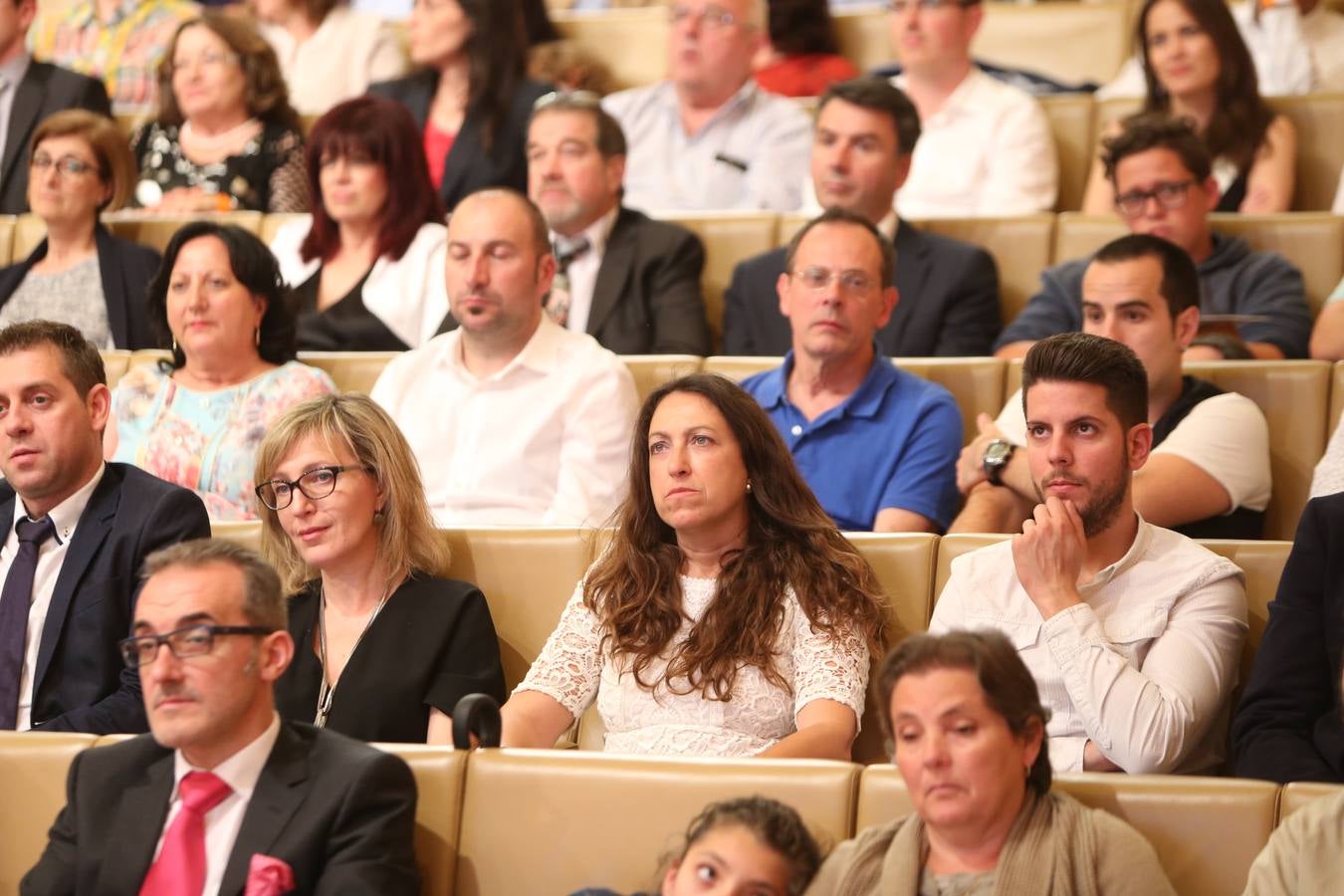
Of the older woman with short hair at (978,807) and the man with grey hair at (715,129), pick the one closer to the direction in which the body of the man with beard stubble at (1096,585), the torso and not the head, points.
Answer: the older woman with short hair

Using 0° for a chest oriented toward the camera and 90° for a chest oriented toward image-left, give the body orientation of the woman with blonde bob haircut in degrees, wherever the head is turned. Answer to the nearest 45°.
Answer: approximately 45°

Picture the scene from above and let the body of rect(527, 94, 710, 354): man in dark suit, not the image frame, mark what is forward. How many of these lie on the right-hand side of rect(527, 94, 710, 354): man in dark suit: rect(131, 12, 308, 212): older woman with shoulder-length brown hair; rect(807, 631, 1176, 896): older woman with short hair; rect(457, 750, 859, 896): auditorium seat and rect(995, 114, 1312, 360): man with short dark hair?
1

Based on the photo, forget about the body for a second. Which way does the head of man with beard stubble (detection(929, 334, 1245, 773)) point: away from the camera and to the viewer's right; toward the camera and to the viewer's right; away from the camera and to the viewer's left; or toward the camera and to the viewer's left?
toward the camera and to the viewer's left

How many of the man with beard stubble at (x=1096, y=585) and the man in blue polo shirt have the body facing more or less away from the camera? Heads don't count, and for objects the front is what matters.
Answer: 0

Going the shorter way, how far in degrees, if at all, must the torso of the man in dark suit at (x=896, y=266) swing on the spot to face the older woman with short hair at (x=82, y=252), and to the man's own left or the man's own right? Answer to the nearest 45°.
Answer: approximately 45° to the man's own right

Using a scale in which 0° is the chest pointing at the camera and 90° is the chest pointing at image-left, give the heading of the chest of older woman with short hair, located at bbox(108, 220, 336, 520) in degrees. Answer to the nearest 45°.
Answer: approximately 45°

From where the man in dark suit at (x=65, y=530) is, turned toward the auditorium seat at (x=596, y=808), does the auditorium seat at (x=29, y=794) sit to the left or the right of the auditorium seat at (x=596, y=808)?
right

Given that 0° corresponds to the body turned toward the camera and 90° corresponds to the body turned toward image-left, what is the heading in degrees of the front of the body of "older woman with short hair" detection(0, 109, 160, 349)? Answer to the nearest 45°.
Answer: approximately 45°

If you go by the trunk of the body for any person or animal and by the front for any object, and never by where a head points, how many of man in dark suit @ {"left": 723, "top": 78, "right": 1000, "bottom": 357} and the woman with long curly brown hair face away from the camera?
0

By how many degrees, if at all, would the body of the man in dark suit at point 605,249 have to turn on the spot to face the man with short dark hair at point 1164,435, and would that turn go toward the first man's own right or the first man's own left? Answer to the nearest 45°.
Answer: approximately 90° to the first man's own left

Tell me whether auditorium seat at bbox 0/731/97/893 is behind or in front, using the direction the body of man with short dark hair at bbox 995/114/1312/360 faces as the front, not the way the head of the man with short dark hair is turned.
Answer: in front

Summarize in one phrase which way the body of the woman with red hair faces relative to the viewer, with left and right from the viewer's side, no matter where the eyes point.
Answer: facing the viewer and to the left of the viewer
